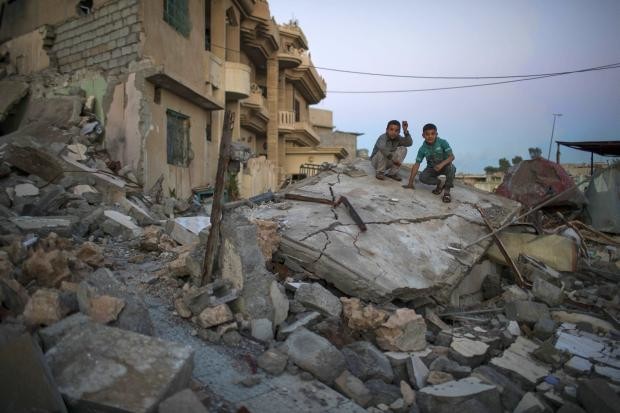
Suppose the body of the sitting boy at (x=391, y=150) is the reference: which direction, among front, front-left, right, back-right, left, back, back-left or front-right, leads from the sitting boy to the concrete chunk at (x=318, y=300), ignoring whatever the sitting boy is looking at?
front

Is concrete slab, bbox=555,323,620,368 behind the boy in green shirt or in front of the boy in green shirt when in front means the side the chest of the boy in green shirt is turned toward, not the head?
in front

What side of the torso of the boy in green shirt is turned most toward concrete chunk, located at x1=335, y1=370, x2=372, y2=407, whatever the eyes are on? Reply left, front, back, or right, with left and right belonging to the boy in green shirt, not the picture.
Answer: front

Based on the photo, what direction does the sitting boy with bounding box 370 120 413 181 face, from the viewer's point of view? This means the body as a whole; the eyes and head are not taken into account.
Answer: toward the camera

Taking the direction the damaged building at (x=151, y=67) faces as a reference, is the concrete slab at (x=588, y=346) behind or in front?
in front

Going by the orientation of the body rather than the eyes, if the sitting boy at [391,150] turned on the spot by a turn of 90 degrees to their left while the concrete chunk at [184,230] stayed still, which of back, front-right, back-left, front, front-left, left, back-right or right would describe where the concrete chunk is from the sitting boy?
back-right

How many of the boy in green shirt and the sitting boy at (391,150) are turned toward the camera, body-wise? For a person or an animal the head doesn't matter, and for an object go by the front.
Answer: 2

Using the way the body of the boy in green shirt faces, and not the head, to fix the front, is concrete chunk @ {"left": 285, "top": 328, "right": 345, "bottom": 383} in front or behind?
in front

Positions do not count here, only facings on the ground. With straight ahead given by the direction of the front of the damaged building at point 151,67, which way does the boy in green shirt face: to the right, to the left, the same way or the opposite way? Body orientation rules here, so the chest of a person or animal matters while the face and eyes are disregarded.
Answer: to the right

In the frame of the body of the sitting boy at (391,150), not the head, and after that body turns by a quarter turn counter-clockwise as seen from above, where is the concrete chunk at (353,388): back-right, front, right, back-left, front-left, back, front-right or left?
right

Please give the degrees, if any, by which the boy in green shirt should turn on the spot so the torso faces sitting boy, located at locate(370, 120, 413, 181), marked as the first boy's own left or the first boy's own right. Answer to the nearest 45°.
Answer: approximately 90° to the first boy's own right

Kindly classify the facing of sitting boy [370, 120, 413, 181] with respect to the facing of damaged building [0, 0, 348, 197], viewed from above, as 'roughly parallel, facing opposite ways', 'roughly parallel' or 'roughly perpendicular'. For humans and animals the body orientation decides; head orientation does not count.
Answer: roughly perpendicular

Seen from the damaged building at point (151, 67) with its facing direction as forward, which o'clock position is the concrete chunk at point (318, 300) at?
The concrete chunk is roughly at 1 o'clock from the damaged building.

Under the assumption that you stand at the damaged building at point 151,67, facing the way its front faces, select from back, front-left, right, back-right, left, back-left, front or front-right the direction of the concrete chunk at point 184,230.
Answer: front-right

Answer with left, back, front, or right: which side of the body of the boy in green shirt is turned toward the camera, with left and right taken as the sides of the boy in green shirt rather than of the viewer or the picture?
front

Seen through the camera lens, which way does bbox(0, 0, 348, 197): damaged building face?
facing the viewer and to the right of the viewer
